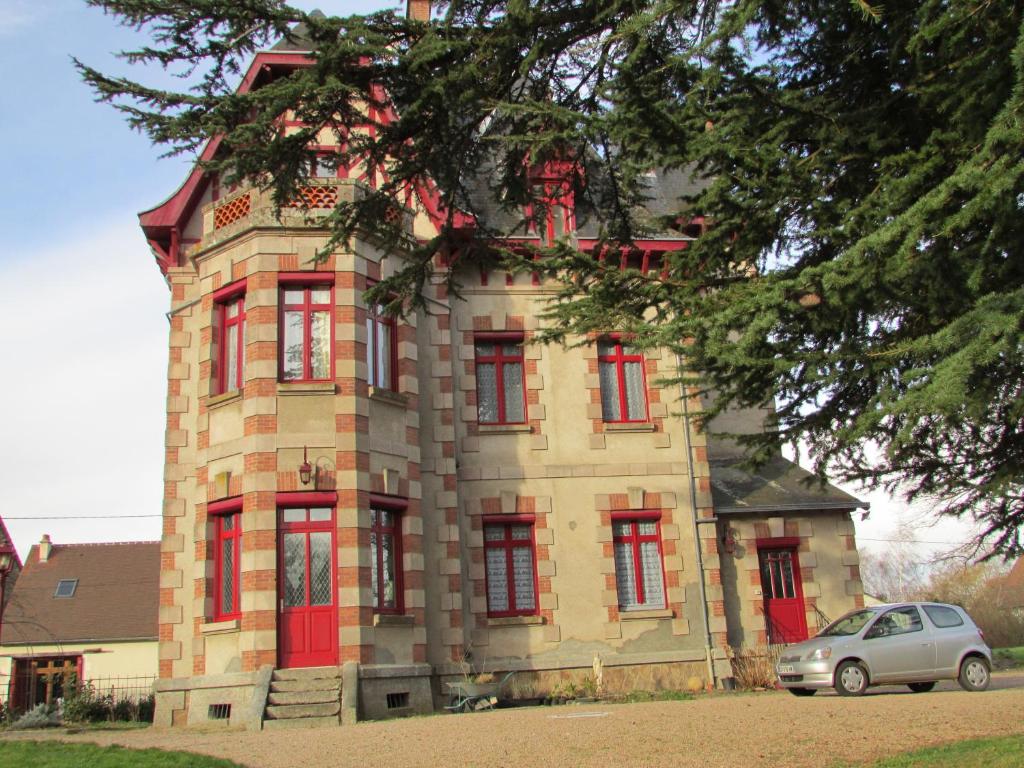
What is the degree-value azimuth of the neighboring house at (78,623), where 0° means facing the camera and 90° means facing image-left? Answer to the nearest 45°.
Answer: approximately 0°

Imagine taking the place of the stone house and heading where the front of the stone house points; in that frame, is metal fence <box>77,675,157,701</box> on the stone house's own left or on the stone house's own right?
on the stone house's own right

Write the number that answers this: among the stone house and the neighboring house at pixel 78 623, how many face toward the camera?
2

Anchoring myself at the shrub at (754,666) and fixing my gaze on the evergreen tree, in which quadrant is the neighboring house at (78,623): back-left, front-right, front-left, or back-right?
back-right

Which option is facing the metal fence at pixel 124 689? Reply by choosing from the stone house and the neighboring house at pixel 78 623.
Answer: the neighboring house

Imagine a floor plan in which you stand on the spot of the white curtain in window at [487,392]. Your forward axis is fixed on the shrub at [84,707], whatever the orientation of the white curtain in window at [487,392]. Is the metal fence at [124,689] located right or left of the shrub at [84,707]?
right

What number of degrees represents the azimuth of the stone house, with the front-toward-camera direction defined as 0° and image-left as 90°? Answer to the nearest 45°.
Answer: approximately 0°

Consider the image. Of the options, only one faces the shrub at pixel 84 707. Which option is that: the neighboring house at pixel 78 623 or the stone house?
the neighboring house
